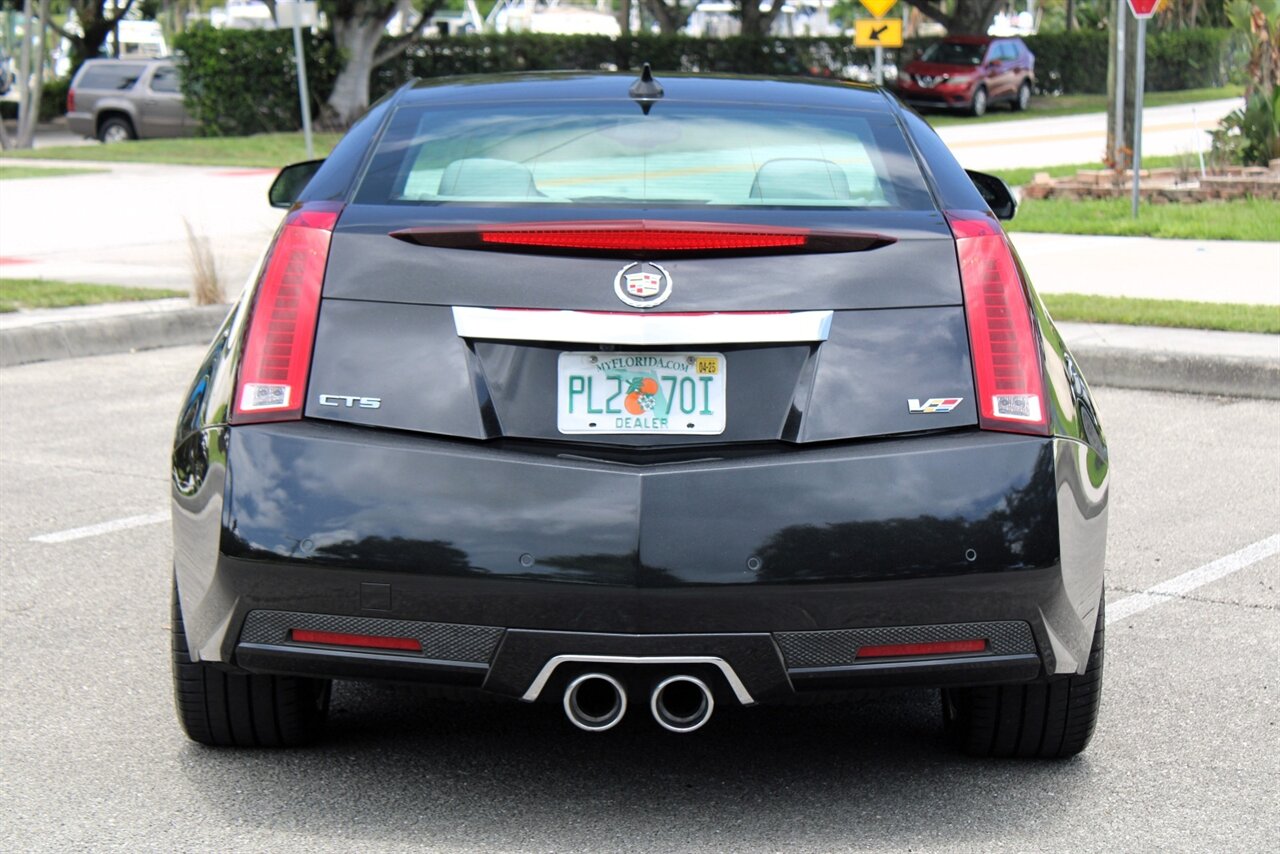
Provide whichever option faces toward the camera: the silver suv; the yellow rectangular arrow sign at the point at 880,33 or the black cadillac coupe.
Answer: the yellow rectangular arrow sign

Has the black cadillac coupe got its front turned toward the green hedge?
yes

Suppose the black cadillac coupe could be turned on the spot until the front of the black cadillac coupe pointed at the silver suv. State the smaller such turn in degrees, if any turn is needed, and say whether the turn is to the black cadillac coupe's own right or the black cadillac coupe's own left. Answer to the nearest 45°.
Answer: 0° — it already faces it

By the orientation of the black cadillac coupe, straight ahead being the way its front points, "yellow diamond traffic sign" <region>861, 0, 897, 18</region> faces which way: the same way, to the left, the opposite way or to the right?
the opposite way

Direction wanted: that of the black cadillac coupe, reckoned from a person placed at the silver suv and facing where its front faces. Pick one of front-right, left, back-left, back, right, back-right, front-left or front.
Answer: right

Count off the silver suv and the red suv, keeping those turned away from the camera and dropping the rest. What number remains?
0

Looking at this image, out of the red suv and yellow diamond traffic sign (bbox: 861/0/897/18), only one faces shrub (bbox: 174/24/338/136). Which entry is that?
the red suv

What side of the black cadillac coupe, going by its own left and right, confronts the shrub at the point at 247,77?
front

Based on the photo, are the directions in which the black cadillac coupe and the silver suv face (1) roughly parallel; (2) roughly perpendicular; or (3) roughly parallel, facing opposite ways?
roughly perpendicular

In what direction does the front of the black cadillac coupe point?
away from the camera

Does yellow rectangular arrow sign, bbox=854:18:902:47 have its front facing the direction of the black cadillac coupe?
yes

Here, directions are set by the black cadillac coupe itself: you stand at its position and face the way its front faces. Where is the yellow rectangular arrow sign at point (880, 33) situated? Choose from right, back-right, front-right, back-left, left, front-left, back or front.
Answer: front

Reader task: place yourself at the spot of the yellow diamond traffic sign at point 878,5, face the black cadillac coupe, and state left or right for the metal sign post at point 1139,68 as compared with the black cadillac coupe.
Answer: left

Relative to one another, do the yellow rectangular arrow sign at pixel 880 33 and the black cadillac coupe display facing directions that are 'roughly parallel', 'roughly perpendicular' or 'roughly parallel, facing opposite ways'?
roughly parallel, facing opposite ways

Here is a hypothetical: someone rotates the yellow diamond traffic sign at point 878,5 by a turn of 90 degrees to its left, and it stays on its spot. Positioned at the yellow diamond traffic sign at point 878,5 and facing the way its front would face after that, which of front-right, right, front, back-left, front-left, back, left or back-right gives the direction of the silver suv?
back-left

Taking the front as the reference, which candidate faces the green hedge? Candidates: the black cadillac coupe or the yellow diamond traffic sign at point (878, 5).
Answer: the black cadillac coupe

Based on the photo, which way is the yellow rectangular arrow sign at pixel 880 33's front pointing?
toward the camera

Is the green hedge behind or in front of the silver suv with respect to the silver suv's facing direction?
in front

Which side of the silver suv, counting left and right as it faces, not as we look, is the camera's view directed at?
right

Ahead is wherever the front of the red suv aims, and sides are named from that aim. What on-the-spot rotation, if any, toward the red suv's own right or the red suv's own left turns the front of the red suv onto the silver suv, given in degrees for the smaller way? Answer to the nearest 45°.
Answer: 0° — it already faces it
